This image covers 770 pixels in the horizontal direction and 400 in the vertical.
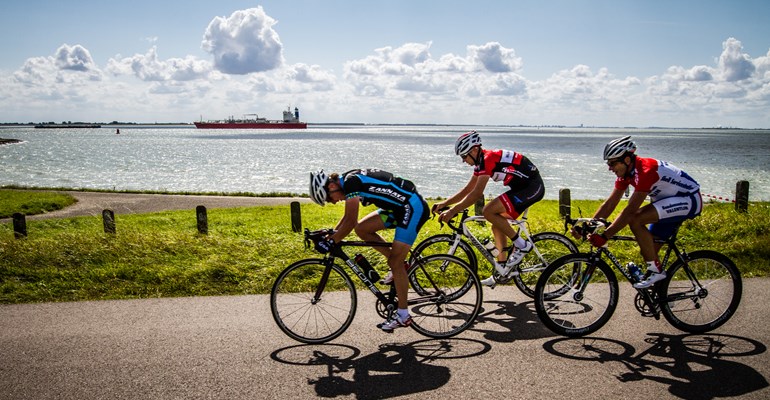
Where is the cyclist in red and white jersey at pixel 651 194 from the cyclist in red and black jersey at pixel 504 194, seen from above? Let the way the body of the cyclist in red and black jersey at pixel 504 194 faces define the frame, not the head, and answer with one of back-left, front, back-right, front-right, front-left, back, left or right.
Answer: back-left

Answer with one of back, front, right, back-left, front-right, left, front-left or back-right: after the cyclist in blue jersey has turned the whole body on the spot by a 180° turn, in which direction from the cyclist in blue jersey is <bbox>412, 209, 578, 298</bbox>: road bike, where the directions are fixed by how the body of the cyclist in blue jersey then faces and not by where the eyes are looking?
front-left

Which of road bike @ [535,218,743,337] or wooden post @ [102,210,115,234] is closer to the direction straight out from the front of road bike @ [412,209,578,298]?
the wooden post

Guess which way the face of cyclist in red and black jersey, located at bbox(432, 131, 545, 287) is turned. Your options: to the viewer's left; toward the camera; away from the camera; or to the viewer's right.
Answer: to the viewer's left

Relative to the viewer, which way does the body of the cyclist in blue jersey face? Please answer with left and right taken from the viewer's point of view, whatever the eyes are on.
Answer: facing to the left of the viewer

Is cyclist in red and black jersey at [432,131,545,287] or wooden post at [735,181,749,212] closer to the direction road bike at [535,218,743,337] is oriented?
the cyclist in red and black jersey

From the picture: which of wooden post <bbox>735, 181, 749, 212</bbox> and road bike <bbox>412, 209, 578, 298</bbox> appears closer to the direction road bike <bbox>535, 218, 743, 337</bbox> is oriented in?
the road bike

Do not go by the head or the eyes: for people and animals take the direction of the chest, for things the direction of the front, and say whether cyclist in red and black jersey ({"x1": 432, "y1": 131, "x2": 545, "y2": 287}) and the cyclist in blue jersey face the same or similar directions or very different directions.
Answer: same or similar directions

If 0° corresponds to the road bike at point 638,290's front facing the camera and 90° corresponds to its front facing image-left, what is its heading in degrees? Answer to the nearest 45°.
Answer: approximately 90°

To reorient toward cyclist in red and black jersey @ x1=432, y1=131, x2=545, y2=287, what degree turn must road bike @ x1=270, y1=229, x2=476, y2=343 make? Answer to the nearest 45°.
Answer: approximately 135° to its right

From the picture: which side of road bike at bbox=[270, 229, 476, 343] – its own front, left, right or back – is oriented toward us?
left

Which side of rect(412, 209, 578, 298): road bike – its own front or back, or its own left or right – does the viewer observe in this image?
left

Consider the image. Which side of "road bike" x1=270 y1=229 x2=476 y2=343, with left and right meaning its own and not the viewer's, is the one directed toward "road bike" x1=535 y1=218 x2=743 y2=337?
back

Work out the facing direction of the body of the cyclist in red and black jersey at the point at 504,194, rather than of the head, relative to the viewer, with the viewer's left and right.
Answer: facing to the left of the viewer

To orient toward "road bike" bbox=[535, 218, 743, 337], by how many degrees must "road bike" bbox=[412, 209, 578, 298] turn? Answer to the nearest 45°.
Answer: approximately 135° to its left
